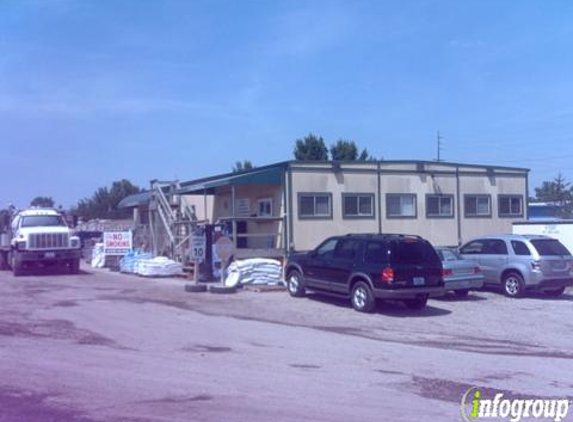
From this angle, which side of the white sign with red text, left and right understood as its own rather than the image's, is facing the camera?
front

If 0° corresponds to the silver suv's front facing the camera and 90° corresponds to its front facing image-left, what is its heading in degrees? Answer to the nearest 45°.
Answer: approximately 135°

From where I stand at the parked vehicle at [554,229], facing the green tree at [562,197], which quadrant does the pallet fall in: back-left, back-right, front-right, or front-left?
back-left

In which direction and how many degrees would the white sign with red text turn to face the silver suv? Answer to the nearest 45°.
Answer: approximately 45° to its left

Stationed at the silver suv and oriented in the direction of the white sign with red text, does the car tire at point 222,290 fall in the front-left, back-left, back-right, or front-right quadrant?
front-left

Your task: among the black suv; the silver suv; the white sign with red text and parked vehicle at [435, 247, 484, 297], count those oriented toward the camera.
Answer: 1

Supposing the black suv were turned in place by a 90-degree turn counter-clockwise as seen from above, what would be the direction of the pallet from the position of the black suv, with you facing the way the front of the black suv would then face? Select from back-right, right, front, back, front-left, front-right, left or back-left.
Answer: right

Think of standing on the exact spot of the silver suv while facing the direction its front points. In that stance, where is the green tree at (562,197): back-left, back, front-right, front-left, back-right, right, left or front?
front-right

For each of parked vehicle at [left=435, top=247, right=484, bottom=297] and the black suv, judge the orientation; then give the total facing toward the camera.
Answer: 0

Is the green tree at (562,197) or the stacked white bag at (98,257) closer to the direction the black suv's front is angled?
the stacked white bag

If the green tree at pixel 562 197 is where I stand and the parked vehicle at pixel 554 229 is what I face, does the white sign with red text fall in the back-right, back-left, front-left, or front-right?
front-right

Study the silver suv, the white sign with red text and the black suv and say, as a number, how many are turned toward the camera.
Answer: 1

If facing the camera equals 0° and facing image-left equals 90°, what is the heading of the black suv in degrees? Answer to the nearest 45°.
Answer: approximately 135°

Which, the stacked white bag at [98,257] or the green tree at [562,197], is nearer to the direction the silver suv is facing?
the stacked white bag

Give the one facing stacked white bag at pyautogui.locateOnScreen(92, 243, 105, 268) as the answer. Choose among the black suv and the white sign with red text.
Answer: the black suv

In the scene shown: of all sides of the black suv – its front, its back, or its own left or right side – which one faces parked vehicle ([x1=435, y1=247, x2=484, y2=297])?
right
